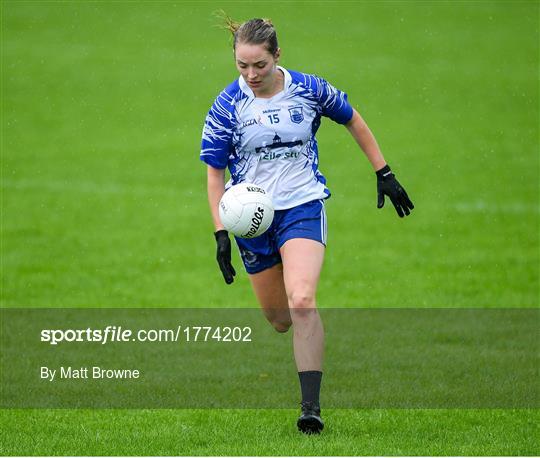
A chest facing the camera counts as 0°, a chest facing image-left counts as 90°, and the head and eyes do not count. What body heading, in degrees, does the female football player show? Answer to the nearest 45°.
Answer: approximately 0°

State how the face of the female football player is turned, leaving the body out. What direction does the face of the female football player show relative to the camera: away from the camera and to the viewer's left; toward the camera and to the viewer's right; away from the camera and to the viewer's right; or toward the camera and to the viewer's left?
toward the camera and to the viewer's left
